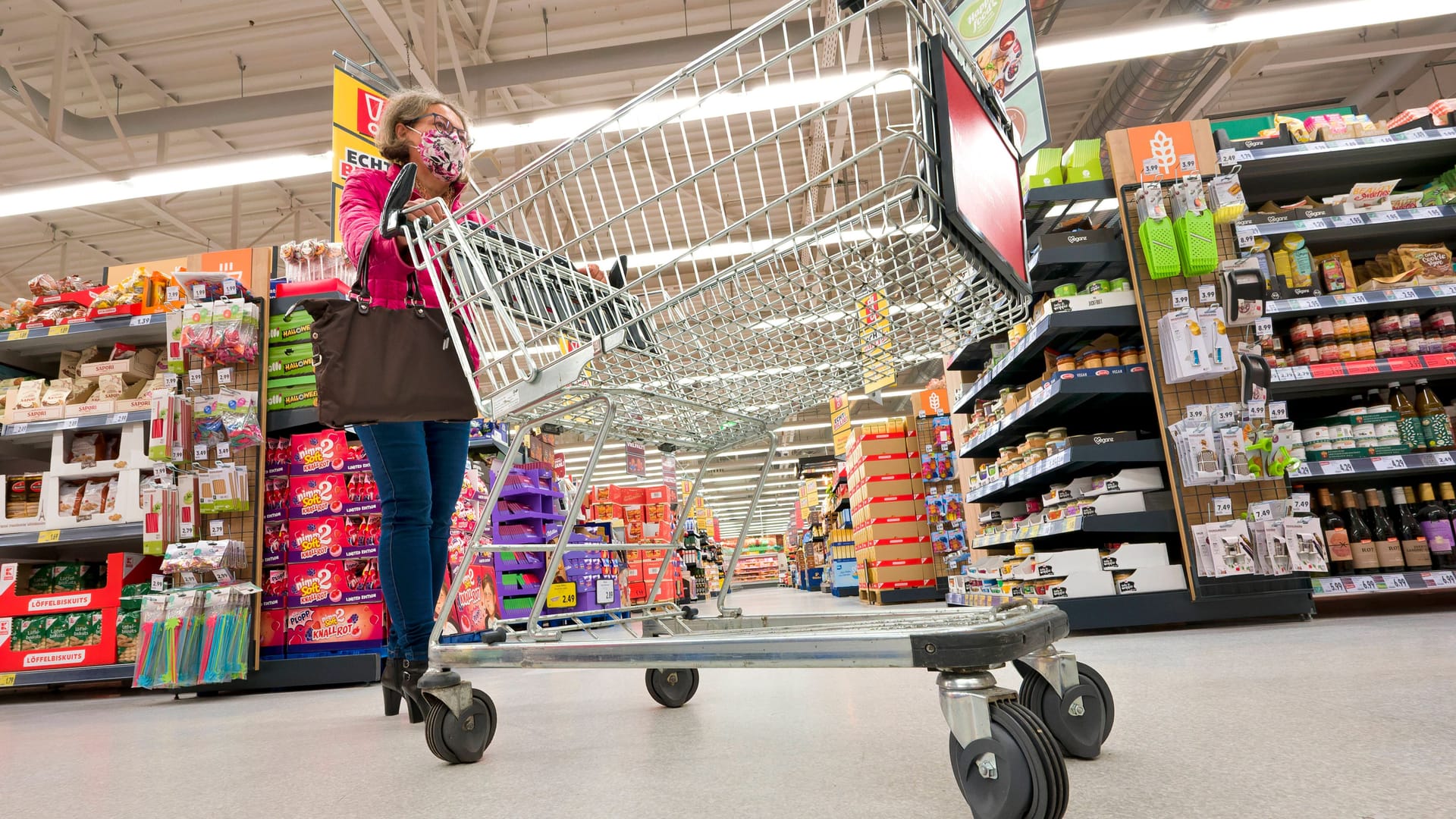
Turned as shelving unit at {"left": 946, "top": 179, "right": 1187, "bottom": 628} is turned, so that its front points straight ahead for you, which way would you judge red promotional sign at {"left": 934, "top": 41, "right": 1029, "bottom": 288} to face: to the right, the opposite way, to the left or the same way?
to the left

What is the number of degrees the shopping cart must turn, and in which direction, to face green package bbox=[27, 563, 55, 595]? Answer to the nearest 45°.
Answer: approximately 180°

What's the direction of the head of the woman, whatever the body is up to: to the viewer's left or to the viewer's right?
to the viewer's right

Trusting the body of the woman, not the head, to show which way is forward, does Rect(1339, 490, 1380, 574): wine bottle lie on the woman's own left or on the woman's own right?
on the woman's own left

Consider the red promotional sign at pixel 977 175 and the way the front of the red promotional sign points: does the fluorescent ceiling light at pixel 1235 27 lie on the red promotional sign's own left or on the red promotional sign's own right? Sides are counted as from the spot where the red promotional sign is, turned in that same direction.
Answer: on the red promotional sign's own left

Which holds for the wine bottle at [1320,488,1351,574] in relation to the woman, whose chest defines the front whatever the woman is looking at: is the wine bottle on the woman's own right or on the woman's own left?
on the woman's own left

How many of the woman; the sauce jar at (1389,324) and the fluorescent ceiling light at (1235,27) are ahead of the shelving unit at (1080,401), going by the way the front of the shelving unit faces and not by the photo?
1

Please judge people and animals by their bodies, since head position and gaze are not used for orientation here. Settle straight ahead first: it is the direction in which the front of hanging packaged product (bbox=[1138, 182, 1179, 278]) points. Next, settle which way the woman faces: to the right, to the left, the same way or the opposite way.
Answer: to the left

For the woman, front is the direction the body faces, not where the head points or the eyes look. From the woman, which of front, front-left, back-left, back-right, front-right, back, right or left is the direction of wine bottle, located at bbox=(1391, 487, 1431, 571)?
front-left
